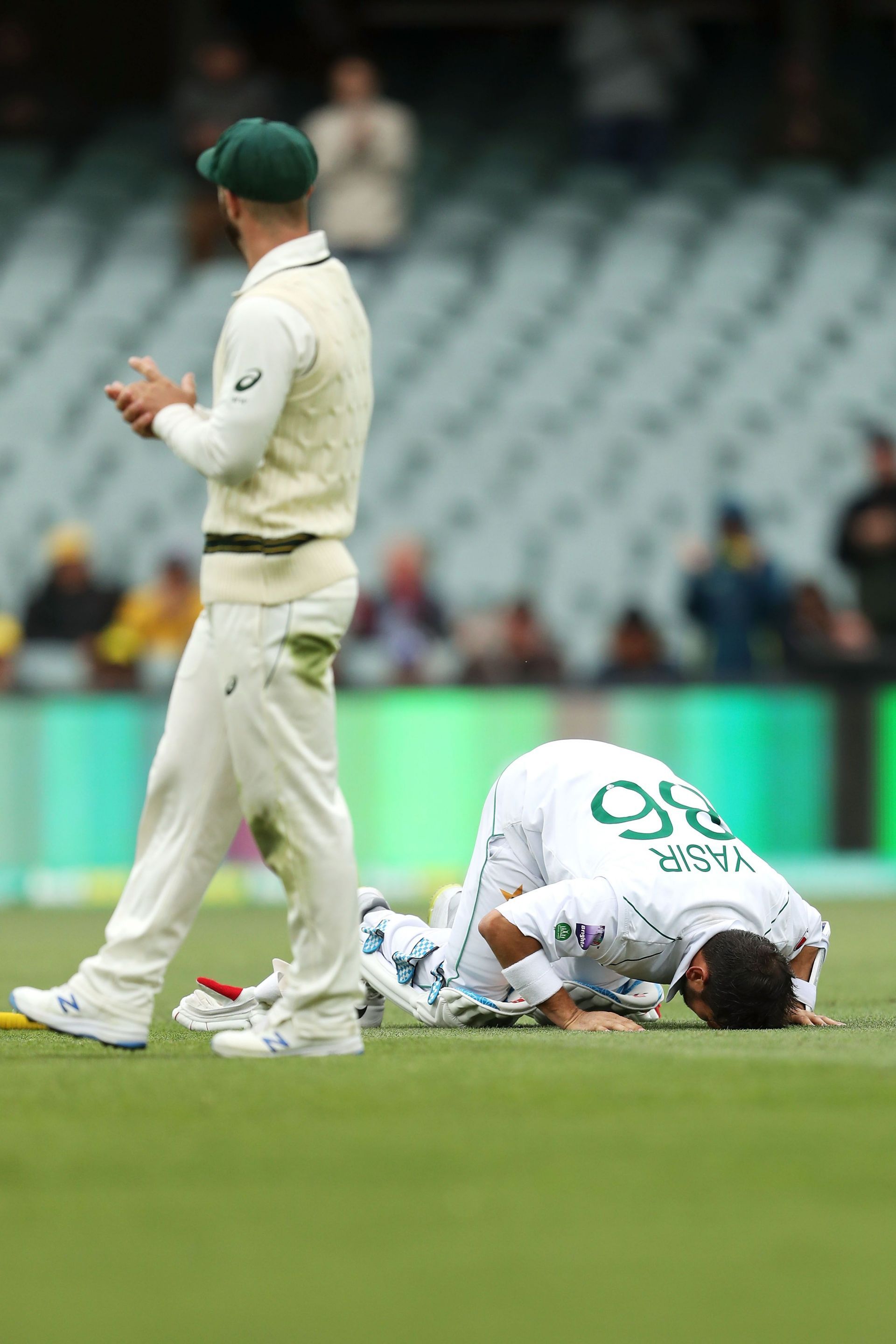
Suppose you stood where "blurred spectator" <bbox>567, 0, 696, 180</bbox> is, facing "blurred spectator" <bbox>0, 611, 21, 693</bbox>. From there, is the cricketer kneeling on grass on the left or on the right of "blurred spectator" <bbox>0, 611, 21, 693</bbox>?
left

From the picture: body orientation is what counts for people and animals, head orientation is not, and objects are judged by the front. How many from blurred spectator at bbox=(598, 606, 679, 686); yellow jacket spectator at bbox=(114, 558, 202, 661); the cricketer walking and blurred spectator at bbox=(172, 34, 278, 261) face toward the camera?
3

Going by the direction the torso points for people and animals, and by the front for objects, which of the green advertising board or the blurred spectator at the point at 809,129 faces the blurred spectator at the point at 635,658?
the blurred spectator at the point at 809,129

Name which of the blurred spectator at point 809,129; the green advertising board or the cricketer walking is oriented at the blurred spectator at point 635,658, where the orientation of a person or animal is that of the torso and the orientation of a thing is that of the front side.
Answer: the blurred spectator at point 809,129

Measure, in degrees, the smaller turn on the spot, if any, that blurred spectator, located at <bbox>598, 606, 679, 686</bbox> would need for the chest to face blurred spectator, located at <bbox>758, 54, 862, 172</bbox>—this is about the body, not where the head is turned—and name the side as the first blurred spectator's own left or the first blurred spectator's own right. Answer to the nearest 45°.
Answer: approximately 180°

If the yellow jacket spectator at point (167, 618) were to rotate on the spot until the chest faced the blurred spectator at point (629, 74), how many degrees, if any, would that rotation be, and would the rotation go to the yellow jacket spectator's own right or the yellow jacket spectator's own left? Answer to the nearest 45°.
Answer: approximately 135° to the yellow jacket spectator's own left

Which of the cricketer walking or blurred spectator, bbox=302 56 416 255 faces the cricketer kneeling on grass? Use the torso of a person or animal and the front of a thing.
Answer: the blurred spectator

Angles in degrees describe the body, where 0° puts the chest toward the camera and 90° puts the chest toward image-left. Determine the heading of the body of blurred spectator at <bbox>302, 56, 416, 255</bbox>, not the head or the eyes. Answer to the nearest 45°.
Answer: approximately 0°

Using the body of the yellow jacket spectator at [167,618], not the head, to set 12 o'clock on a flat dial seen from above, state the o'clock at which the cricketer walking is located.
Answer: The cricketer walking is roughly at 12 o'clock from the yellow jacket spectator.

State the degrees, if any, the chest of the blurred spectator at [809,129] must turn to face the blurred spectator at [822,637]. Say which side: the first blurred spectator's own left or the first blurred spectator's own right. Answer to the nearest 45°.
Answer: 0° — they already face them
